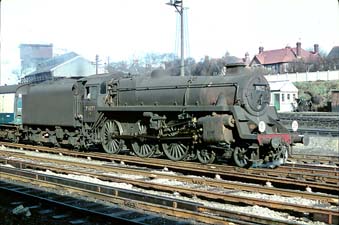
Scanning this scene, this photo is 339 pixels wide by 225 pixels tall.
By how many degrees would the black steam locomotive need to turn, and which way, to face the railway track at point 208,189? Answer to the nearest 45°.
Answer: approximately 45° to its right

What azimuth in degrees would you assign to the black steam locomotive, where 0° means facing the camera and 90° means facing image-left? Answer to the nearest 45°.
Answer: approximately 315°

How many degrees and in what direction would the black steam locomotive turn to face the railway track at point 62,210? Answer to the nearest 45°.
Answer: approximately 45° to its right
